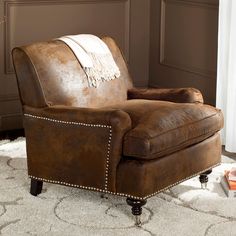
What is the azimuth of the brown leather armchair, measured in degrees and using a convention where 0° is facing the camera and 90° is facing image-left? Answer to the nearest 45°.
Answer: approximately 315°
